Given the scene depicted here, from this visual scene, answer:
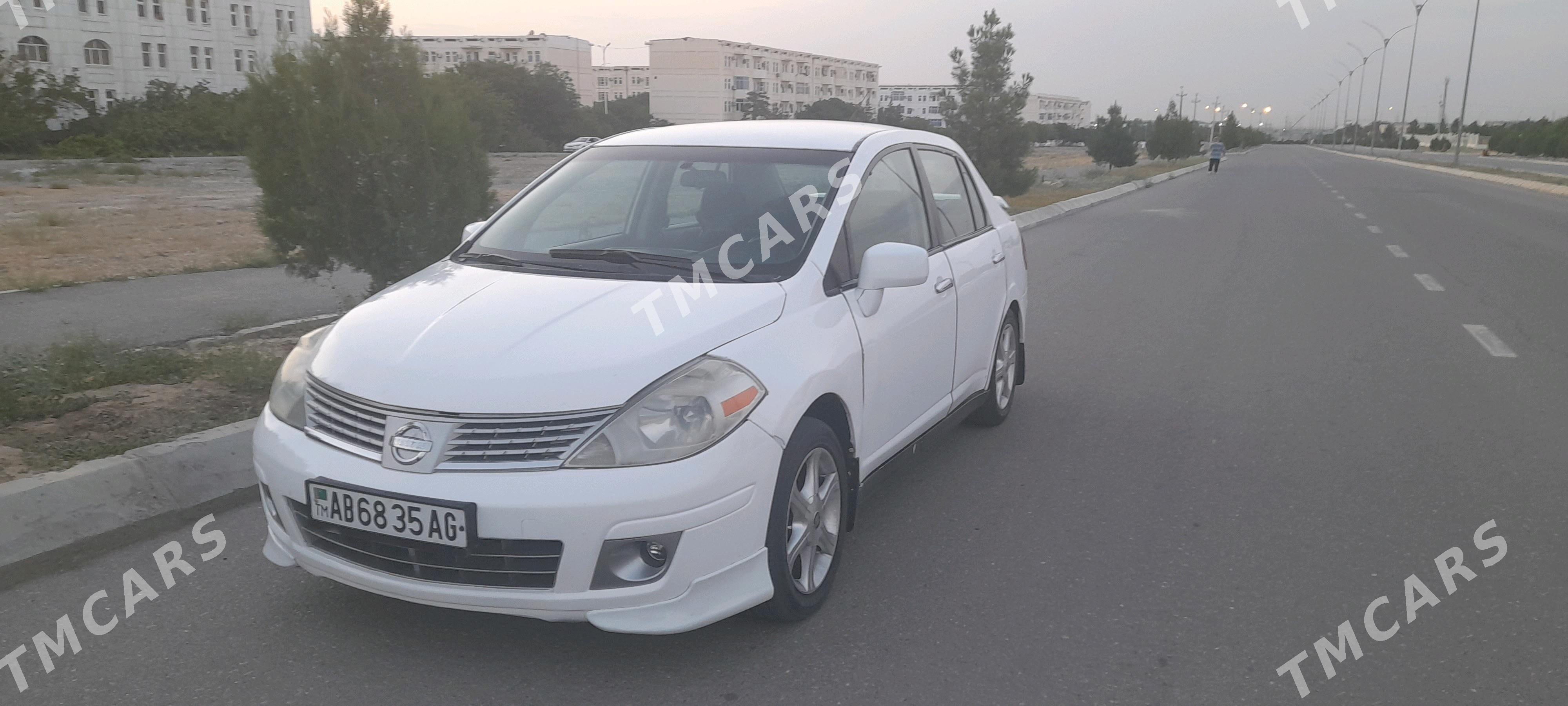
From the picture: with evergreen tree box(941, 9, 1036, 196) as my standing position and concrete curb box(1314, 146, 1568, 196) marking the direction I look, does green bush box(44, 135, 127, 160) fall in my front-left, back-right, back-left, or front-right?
back-left

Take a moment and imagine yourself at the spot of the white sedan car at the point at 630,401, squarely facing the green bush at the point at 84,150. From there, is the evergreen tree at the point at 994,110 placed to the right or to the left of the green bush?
right

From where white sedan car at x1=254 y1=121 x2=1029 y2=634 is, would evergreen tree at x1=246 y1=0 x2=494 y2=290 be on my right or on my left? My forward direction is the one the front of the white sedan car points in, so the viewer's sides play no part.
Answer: on my right

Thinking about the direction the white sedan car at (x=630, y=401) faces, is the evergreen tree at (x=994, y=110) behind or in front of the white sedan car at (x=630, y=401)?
behind

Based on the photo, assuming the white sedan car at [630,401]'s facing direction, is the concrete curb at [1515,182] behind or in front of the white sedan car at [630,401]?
behind

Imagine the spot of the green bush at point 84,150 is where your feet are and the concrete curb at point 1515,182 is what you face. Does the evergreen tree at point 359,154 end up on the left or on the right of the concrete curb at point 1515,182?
right

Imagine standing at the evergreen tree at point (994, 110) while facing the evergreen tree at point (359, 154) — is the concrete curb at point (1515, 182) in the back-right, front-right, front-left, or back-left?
back-left

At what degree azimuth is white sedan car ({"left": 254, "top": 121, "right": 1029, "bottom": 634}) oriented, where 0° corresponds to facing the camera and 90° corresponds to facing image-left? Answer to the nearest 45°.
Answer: approximately 45°

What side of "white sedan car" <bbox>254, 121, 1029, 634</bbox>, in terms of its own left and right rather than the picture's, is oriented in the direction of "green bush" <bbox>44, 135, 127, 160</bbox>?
right
